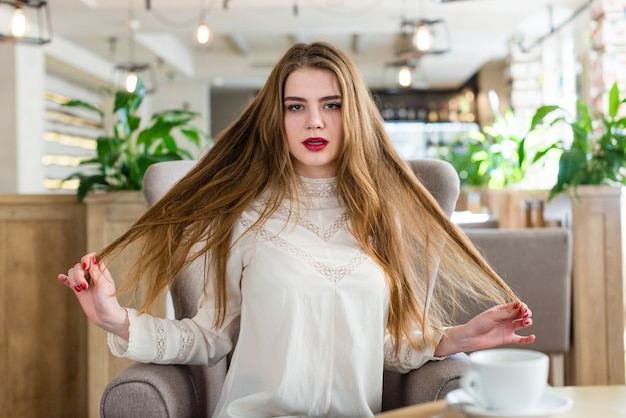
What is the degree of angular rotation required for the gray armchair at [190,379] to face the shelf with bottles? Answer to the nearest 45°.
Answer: approximately 180°

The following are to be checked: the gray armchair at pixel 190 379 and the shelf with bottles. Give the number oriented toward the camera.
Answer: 2

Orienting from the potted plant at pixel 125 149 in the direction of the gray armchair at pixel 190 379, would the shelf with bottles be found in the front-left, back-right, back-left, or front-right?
back-left

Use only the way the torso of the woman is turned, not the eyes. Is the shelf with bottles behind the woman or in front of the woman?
behind

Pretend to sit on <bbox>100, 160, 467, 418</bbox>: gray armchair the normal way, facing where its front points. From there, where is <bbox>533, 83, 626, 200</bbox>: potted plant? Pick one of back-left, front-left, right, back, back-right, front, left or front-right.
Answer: back-left

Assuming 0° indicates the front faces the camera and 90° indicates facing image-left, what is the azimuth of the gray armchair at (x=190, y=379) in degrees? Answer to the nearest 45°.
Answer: approximately 0°

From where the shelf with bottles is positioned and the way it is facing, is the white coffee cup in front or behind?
in front

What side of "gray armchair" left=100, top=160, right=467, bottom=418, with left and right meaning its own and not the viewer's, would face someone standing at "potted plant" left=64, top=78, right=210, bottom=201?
back

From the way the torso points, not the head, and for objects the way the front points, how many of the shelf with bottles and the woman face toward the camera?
2

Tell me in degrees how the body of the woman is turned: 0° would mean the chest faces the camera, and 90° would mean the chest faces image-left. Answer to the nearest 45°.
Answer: approximately 0°
